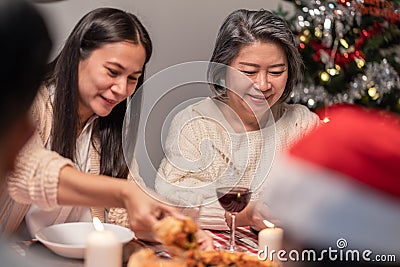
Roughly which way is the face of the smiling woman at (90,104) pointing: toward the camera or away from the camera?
toward the camera

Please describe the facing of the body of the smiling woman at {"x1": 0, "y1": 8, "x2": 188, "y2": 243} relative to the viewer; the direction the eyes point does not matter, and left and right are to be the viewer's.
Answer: facing the viewer and to the right of the viewer

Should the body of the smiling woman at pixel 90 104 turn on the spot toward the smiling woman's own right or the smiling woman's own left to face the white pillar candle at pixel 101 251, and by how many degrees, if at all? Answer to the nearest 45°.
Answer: approximately 45° to the smiling woman's own right

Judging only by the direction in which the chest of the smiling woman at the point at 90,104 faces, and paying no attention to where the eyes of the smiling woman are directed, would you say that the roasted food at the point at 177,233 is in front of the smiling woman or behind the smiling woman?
in front

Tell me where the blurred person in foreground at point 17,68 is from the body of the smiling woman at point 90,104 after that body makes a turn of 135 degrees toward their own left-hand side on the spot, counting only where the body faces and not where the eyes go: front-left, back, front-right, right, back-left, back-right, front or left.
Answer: back

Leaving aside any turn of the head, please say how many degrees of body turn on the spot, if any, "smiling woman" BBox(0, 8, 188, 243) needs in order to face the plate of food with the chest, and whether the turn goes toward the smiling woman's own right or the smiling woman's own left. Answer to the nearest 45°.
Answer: approximately 45° to the smiling woman's own right

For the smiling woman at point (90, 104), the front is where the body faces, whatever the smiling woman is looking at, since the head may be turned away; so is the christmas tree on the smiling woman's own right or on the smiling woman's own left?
on the smiling woman's own left

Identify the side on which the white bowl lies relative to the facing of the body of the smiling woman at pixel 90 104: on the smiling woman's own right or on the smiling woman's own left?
on the smiling woman's own right

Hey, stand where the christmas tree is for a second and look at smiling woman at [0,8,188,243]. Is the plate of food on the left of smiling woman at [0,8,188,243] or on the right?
left

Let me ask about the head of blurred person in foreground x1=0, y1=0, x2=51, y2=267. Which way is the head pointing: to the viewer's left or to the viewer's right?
to the viewer's right
